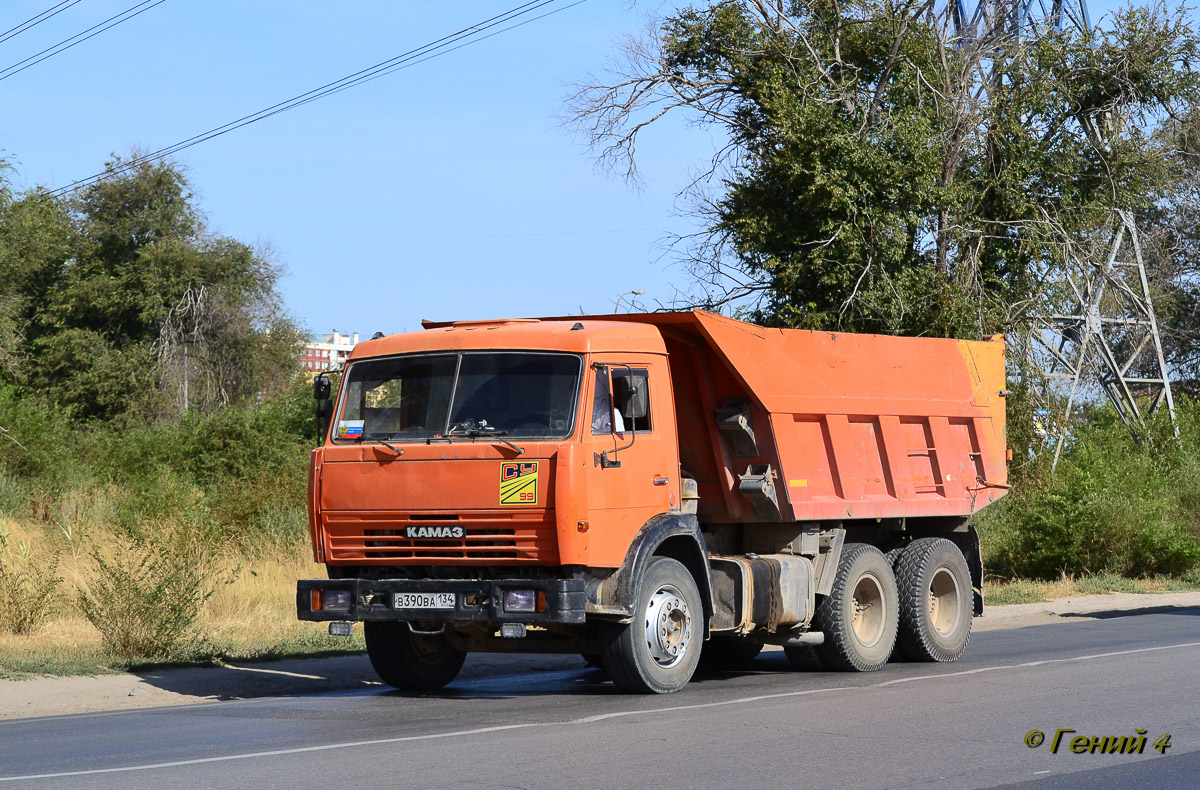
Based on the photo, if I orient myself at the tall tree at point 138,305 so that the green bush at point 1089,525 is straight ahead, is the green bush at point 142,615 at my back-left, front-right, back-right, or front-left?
front-right

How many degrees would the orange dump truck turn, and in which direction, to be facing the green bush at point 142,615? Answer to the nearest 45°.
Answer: approximately 90° to its right

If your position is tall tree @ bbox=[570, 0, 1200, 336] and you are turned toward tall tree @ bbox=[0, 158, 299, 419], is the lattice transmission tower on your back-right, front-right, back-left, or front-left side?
back-right

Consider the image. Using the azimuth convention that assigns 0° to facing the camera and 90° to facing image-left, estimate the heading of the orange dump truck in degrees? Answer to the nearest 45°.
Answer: approximately 45°

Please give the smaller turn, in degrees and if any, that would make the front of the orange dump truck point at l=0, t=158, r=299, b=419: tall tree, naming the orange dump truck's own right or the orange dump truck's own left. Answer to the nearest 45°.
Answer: approximately 90° to the orange dump truck's own right

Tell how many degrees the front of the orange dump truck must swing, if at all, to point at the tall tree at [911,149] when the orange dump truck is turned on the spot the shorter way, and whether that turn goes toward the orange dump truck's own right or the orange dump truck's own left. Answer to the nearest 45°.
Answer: approximately 180°

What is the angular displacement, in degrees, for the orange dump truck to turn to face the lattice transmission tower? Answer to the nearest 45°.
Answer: approximately 180°

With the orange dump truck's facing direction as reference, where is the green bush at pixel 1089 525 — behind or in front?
behind

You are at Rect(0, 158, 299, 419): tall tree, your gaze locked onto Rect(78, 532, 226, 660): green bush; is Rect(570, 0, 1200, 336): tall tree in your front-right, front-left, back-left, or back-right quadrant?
front-left
